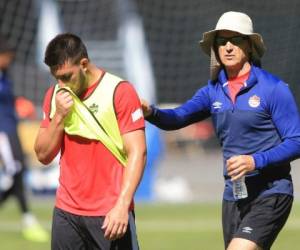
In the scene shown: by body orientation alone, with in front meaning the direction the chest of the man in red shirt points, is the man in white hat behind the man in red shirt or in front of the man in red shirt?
behind

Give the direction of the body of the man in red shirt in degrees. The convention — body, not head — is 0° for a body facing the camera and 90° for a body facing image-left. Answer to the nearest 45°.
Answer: approximately 45°
